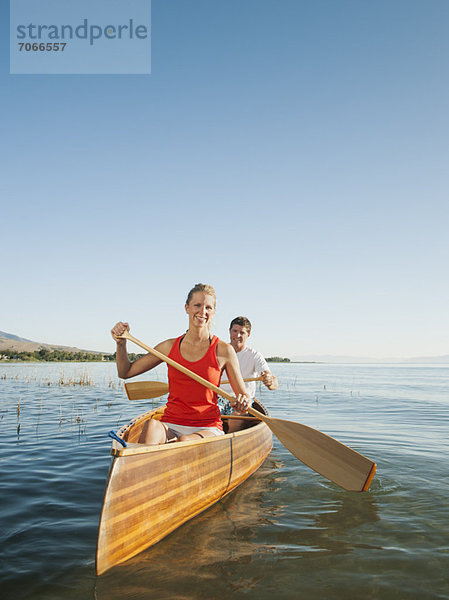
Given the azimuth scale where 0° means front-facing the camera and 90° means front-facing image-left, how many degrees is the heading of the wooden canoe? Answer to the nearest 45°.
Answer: approximately 45°

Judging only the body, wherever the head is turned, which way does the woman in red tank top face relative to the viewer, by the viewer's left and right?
facing the viewer

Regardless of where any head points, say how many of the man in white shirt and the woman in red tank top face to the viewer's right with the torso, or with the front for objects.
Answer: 0

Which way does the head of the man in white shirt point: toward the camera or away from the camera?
toward the camera

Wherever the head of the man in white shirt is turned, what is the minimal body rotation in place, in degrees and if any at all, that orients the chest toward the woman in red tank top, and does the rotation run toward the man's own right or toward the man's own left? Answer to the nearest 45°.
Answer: approximately 45° to the man's own left

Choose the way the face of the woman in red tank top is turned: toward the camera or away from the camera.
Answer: toward the camera

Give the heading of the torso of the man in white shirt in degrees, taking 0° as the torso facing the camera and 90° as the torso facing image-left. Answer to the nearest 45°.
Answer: approximately 45°
